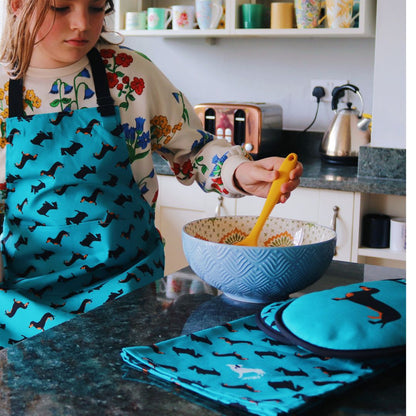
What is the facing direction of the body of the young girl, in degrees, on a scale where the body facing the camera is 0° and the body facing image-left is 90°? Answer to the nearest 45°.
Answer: approximately 0°

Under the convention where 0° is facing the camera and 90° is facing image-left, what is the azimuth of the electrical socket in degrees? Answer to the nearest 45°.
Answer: approximately 0°

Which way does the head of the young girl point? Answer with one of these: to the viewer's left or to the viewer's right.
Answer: to the viewer's right

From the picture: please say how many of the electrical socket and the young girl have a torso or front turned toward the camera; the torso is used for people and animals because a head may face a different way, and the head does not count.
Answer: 2

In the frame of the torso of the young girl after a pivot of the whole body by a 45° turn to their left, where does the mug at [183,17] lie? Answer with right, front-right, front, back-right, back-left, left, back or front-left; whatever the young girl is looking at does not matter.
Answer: back-left
